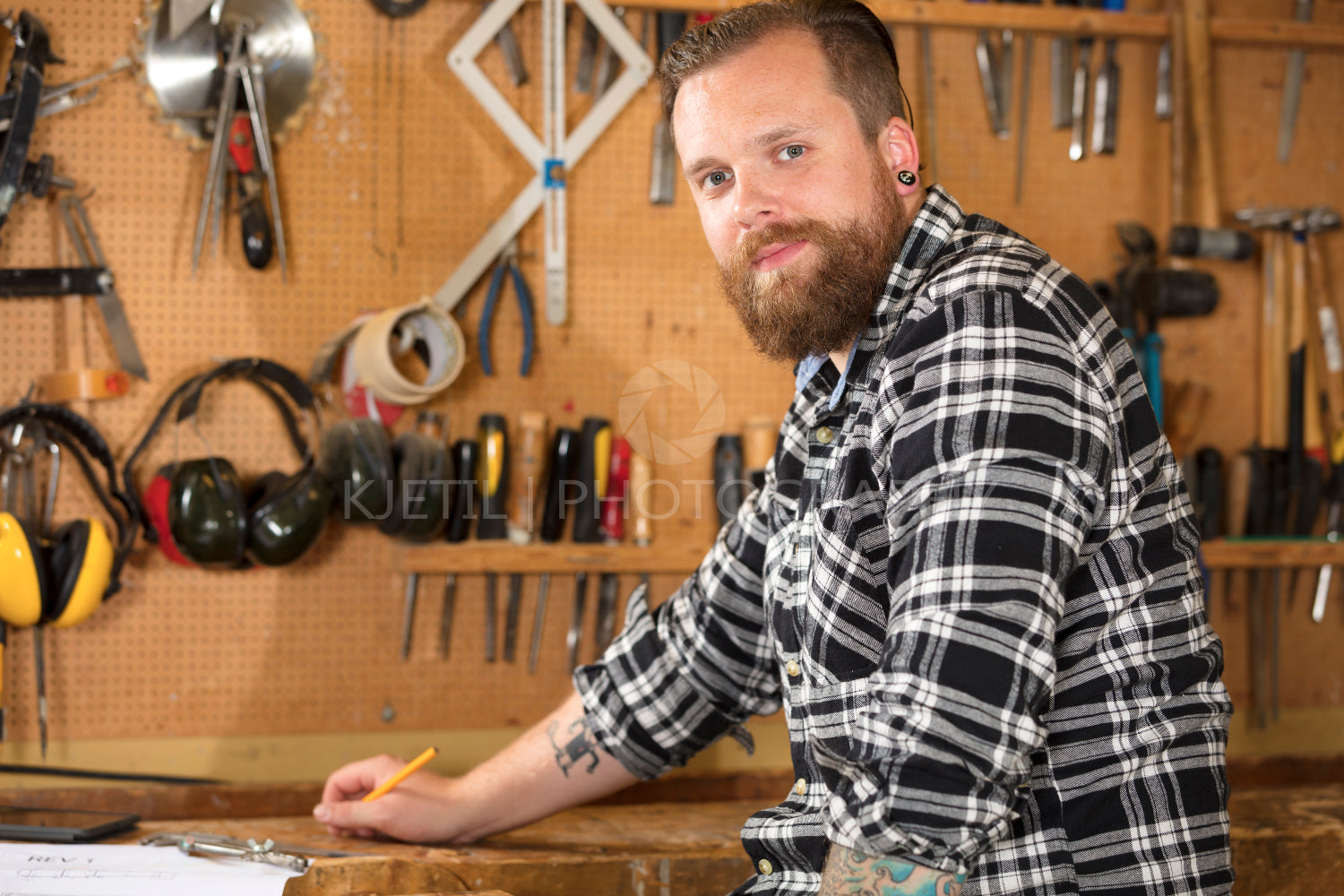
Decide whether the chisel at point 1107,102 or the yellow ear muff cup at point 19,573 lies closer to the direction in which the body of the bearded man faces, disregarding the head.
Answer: the yellow ear muff cup

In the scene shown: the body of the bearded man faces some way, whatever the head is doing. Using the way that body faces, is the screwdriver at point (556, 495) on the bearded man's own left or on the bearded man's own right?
on the bearded man's own right

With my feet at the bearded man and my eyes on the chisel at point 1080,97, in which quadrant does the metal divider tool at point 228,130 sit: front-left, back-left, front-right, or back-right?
front-left

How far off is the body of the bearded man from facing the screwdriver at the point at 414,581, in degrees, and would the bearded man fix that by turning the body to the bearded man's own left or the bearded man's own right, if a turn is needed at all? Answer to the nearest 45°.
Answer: approximately 90° to the bearded man's own right
